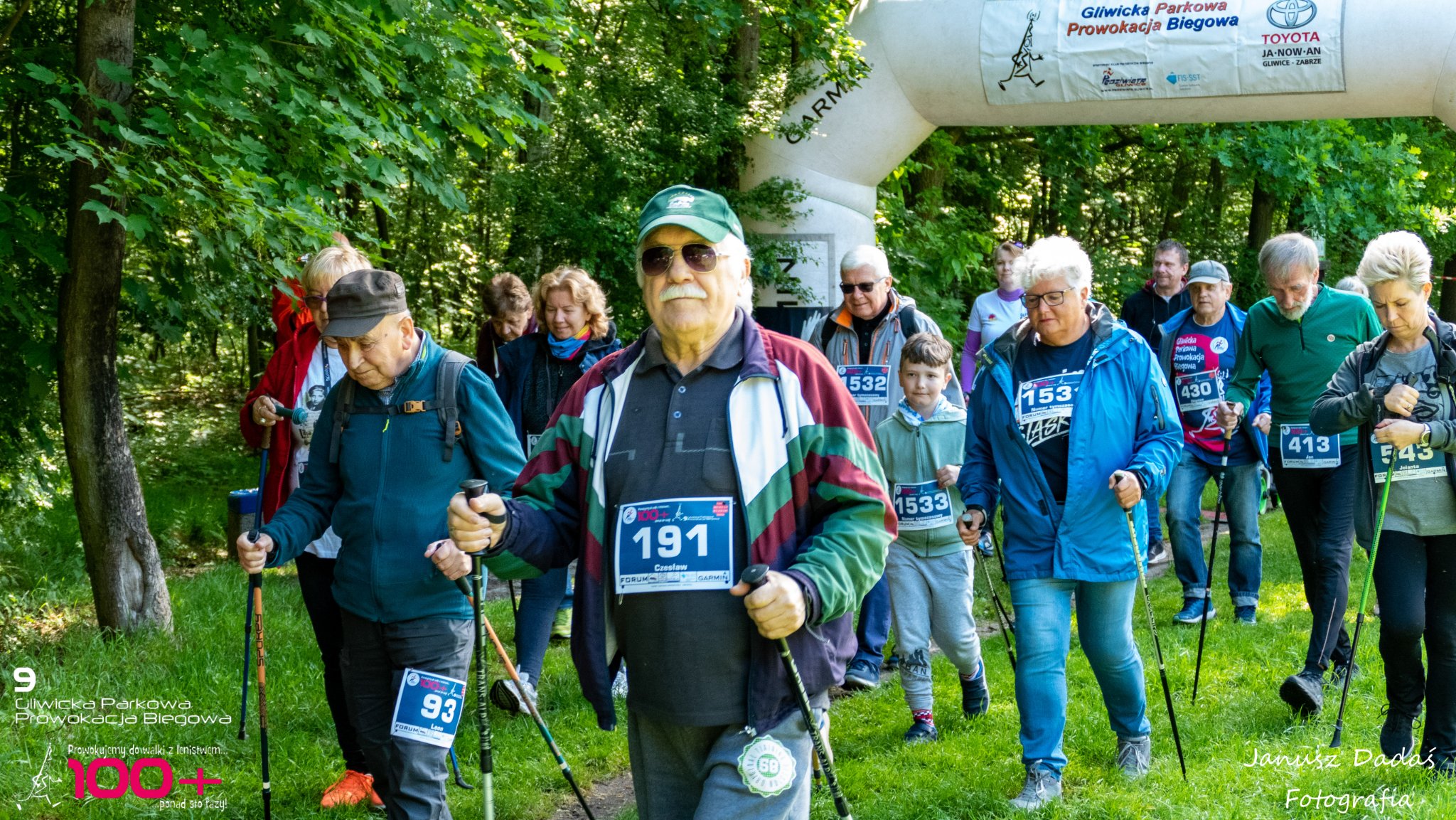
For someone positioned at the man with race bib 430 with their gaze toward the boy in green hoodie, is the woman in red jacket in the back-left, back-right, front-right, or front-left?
front-right

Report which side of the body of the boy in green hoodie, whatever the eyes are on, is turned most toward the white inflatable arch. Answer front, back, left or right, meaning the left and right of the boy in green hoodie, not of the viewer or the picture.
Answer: back

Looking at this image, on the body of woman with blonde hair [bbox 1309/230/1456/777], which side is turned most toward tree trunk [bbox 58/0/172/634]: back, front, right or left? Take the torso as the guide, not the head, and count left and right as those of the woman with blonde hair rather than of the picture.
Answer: right

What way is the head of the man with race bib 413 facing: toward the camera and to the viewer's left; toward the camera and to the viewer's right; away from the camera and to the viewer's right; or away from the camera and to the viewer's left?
toward the camera and to the viewer's left

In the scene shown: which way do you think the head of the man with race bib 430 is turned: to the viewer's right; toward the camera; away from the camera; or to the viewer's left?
toward the camera

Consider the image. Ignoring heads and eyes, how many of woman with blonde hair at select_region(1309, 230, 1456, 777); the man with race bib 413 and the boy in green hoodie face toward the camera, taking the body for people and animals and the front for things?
3

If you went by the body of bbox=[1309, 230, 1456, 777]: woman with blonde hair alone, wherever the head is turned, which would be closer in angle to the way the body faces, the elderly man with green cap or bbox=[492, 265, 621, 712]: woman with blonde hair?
the elderly man with green cap

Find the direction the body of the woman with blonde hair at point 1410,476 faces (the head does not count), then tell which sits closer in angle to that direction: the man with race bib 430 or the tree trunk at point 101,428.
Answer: the tree trunk

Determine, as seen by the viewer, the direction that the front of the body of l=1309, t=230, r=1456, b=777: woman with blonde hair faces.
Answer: toward the camera

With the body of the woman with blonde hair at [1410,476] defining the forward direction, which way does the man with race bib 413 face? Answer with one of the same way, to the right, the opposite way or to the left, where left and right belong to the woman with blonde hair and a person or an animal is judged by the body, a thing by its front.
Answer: the same way

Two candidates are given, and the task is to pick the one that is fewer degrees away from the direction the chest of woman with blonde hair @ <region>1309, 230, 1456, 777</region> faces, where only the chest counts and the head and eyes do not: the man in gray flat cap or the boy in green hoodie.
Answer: the man in gray flat cap

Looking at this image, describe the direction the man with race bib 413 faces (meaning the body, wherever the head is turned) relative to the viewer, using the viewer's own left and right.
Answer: facing the viewer

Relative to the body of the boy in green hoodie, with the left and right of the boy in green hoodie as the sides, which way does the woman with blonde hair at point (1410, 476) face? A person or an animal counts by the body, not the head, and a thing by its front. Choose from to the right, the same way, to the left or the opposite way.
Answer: the same way

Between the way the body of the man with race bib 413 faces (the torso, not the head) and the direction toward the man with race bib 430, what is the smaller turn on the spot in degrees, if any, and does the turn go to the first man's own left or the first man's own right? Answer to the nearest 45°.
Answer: approximately 180°

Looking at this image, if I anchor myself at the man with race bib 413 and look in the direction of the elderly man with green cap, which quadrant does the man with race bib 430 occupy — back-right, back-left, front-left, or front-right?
back-right
